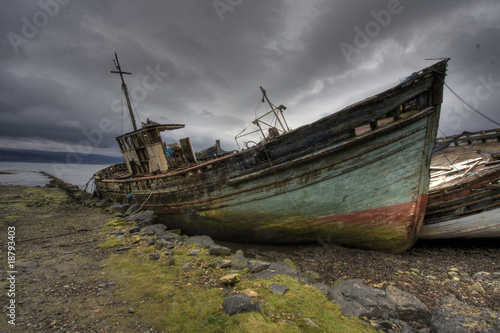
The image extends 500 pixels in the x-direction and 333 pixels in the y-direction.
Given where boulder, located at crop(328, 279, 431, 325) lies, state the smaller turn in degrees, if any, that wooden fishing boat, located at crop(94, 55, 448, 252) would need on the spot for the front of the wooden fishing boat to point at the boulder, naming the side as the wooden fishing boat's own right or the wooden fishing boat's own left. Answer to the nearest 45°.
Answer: approximately 45° to the wooden fishing boat's own right

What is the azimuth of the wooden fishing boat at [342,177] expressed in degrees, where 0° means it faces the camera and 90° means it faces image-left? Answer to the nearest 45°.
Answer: approximately 315°

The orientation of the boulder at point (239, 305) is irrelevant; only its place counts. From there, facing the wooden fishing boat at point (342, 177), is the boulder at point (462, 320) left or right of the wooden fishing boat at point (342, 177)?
right

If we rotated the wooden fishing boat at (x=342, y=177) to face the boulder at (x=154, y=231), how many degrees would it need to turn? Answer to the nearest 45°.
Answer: approximately 135° to its right

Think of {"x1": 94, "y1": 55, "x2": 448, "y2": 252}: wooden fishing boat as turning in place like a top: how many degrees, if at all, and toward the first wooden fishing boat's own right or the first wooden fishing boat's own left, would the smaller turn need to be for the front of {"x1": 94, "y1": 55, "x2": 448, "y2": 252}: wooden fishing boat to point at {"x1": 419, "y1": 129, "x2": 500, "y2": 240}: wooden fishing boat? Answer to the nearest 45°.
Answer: approximately 45° to the first wooden fishing boat's own left

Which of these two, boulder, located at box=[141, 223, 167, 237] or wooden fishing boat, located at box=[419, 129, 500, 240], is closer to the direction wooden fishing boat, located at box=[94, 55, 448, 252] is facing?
the wooden fishing boat

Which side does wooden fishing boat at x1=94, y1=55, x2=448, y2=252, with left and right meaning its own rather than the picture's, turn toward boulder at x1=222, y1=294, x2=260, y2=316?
right

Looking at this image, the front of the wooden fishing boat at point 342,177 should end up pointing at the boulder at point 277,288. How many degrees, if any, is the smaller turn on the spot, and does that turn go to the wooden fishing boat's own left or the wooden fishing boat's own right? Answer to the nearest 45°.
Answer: approximately 90° to the wooden fishing boat's own right

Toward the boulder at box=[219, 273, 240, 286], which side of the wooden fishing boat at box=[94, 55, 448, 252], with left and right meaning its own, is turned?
right
